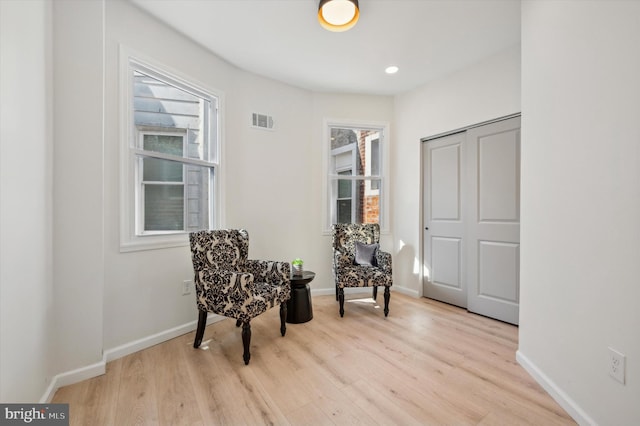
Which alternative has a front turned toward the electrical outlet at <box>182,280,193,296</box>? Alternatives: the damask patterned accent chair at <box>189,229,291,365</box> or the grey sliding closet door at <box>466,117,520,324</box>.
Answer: the grey sliding closet door

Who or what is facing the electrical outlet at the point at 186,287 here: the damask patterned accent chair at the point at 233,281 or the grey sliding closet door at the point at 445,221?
the grey sliding closet door

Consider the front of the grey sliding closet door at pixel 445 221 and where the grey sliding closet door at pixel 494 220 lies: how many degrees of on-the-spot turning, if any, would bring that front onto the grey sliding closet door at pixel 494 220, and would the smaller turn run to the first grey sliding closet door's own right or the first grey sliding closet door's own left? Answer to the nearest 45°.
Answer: approximately 90° to the first grey sliding closet door's own left

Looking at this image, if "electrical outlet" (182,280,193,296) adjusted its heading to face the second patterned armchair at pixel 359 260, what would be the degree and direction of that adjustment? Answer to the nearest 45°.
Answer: approximately 45° to its left

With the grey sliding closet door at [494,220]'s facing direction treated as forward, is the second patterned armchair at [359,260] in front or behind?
in front

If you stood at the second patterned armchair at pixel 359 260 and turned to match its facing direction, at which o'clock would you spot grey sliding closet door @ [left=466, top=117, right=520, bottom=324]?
The grey sliding closet door is roughly at 9 o'clock from the second patterned armchair.

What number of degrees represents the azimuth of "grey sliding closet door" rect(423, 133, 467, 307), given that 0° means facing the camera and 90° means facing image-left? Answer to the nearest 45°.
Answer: approximately 45°

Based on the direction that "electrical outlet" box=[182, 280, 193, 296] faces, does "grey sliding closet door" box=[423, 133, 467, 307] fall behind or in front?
in front

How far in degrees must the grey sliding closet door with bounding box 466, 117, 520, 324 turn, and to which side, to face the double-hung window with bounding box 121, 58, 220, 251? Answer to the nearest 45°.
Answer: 0° — it already faces it

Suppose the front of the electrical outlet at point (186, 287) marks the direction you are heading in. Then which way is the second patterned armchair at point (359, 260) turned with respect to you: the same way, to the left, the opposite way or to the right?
to the right

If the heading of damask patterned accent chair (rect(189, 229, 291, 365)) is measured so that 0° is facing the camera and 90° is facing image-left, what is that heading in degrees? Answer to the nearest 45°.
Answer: approximately 315°

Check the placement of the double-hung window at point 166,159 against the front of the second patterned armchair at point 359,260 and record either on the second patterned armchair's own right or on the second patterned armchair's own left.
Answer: on the second patterned armchair's own right

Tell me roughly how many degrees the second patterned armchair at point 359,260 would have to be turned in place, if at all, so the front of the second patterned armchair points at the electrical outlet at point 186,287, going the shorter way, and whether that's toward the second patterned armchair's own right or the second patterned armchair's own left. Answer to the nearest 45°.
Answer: approximately 45° to the second patterned armchair's own right

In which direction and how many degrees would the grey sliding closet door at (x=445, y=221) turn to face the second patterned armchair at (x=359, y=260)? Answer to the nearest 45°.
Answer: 0° — it already faces it
